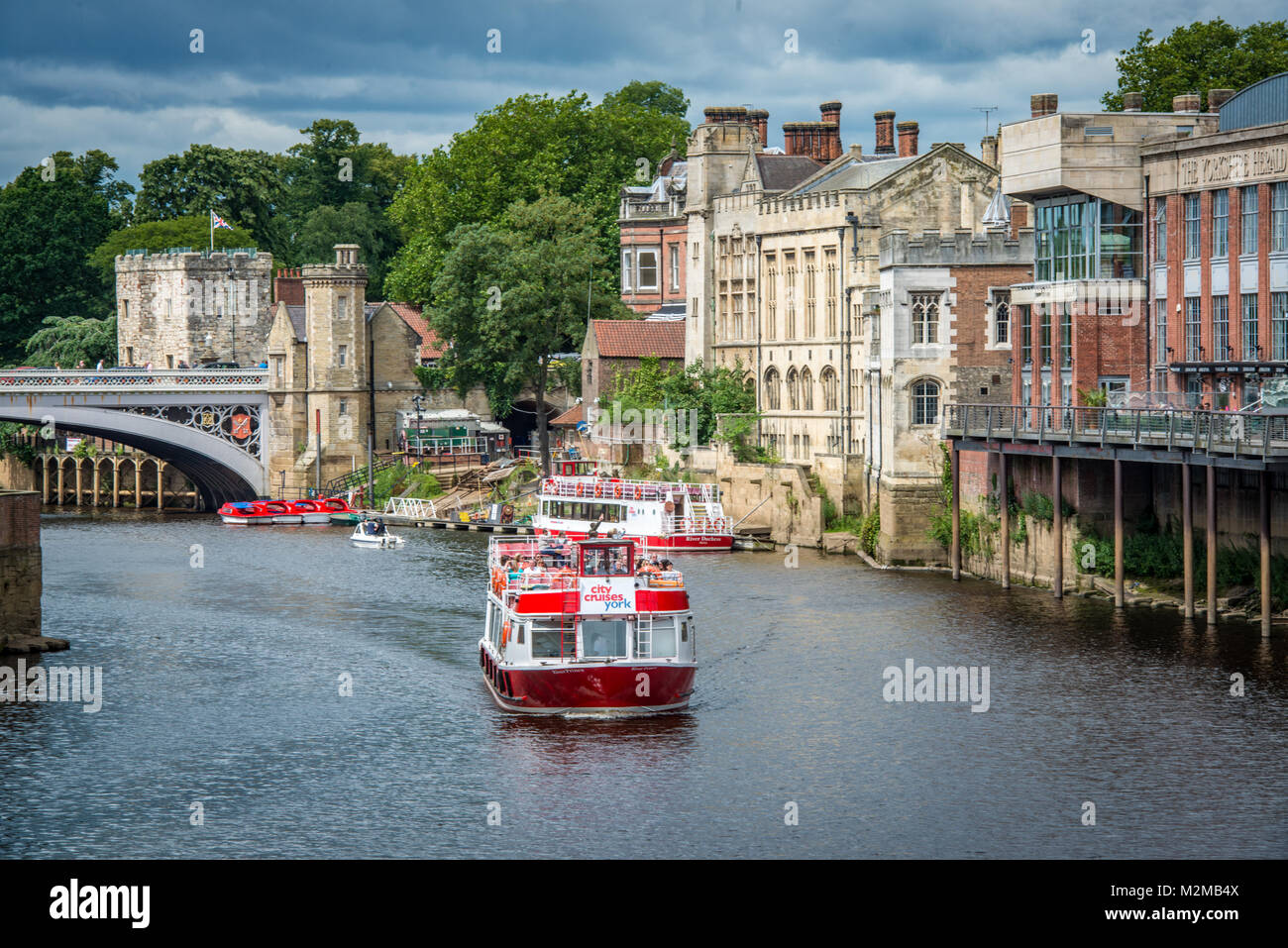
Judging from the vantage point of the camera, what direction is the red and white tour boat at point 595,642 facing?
facing the viewer
